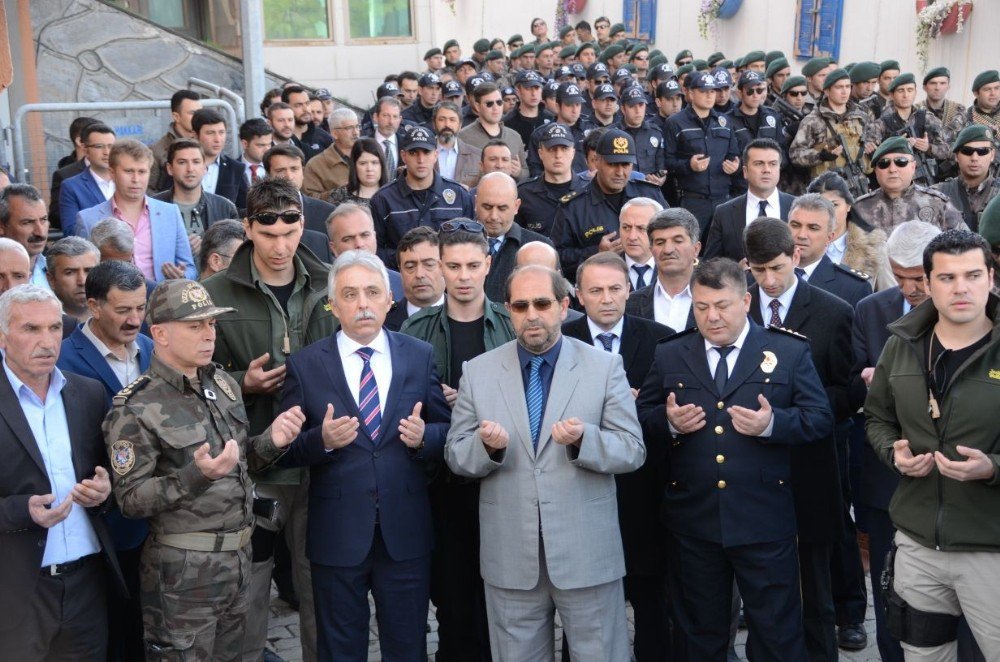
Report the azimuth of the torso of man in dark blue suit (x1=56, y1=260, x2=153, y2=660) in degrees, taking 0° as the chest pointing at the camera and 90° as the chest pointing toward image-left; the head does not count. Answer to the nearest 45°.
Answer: approximately 315°

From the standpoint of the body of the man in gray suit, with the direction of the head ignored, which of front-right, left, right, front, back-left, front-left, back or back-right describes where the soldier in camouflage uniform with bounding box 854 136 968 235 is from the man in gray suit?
back-left

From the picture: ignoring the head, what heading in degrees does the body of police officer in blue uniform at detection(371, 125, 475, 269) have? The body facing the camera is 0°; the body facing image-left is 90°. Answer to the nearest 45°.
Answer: approximately 0°

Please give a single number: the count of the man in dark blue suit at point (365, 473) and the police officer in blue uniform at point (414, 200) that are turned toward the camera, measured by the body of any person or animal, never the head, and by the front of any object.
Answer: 2

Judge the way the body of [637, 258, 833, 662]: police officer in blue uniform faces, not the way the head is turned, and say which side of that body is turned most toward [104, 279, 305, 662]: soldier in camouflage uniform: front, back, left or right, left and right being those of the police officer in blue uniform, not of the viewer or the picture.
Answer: right

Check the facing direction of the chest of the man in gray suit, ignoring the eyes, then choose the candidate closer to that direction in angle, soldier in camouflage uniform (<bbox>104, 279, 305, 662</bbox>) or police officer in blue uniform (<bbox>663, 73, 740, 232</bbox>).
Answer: the soldier in camouflage uniform

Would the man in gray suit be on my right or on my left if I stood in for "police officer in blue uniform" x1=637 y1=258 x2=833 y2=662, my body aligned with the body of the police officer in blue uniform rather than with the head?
on my right

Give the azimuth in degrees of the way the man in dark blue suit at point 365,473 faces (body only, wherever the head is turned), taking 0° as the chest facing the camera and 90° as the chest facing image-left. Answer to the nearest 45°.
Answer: approximately 0°

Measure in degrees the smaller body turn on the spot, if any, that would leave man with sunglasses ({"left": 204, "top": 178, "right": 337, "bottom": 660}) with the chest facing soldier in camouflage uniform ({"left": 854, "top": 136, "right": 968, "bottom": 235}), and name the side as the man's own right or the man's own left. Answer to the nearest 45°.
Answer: approximately 90° to the man's own left

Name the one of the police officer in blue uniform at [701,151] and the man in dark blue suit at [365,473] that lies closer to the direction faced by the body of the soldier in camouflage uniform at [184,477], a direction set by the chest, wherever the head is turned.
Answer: the man in dark blue suit
